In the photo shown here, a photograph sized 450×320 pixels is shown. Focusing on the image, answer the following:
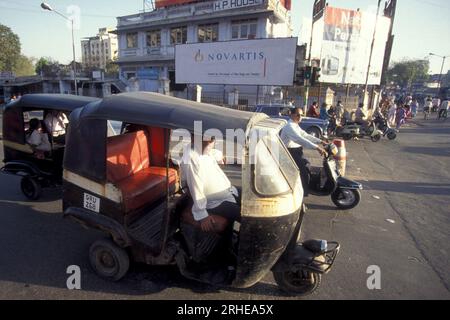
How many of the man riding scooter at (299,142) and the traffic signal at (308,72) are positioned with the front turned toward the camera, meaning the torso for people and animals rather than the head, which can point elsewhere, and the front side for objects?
1

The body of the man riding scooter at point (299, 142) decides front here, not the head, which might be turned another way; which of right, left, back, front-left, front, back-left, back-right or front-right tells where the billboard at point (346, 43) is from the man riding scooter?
left

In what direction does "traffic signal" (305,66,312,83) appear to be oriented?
toward the camera

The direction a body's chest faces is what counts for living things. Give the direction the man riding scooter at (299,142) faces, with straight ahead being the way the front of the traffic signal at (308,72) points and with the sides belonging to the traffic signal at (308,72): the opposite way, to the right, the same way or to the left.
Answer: to the left

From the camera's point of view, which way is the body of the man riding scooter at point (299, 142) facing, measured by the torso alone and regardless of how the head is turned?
to the viewer's right

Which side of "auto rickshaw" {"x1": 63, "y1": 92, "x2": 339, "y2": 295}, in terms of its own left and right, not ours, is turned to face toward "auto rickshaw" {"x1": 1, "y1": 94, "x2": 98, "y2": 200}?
back
